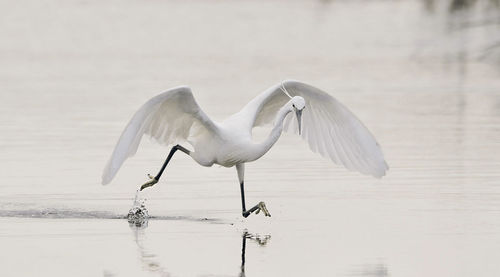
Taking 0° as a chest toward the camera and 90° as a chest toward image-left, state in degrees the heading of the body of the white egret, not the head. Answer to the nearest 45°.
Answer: approximately 315°
